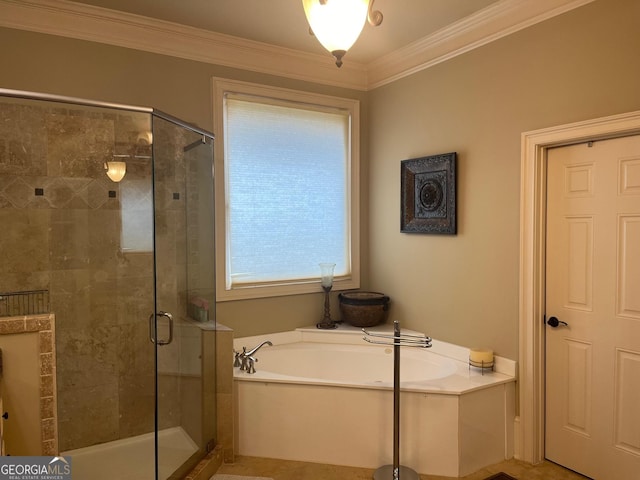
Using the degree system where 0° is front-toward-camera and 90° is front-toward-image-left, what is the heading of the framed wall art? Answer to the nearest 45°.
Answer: approximately 45°

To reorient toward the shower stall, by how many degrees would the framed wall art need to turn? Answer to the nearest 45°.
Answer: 0° — it already faces it

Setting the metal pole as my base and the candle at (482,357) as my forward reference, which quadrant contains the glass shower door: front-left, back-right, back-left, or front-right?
back-left

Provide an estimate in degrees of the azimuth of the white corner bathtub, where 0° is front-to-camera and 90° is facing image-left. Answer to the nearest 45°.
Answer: approximately 0°

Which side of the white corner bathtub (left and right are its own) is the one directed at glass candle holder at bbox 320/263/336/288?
back

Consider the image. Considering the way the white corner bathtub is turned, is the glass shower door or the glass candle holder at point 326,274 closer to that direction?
the glass shower door
